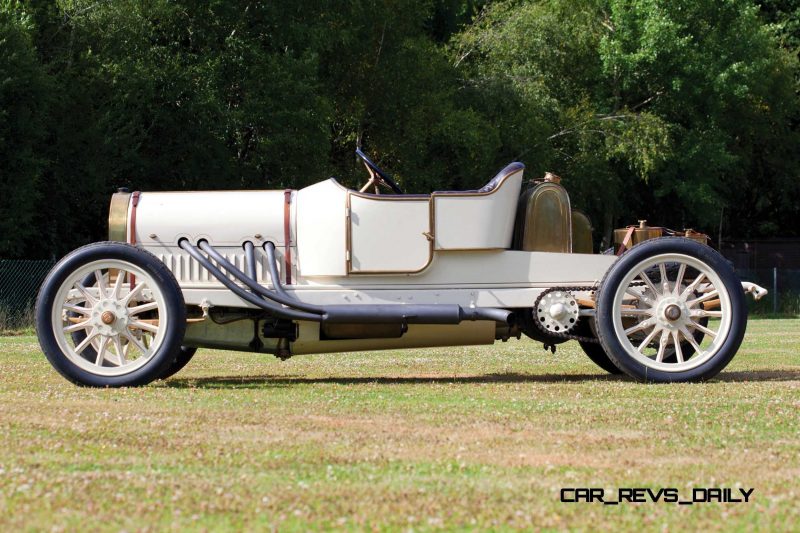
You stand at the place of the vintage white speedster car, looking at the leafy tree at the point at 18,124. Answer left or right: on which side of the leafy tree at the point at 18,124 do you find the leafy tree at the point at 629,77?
right

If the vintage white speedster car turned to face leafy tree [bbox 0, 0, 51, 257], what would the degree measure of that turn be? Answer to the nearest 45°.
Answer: approximately 45° to its right

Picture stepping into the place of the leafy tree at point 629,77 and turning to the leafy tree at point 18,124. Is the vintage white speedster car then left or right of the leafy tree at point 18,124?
left

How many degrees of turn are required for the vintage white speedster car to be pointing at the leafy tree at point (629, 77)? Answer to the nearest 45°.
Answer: approximately 90° to its right

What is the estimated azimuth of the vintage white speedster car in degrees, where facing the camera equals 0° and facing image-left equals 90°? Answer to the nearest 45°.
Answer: approximately 90°
